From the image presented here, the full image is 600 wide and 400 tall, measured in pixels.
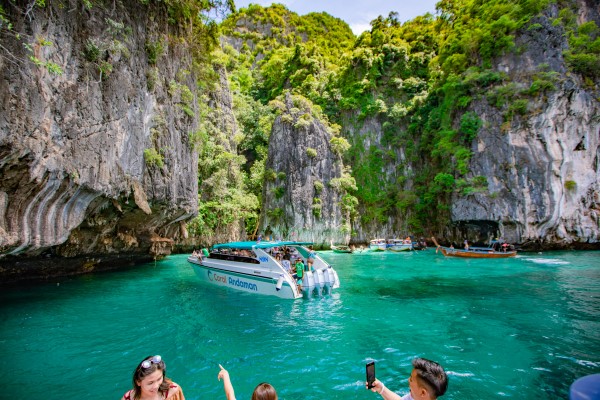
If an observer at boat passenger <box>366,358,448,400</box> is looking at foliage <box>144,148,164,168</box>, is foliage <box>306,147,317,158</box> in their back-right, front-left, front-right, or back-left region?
front-right

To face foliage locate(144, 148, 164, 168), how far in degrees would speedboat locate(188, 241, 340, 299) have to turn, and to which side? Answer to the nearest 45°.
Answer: approximately 45° to its left

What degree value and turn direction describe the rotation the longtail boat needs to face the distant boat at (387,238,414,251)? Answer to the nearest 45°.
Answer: approximately 45° to its right

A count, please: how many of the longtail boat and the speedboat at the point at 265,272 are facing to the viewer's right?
0

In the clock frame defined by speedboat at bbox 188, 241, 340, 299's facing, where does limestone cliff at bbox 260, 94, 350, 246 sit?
The limestone cliff is roughly at 2 o'clock from the speedboat.

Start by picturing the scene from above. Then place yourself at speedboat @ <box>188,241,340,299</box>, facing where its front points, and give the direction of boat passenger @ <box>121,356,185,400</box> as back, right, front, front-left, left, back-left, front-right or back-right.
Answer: back-left

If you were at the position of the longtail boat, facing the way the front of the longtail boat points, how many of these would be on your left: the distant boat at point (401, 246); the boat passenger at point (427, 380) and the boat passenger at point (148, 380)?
2

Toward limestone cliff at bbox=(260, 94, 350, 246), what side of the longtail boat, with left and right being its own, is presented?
front

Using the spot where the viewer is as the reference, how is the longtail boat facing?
facing to the left of the viewer

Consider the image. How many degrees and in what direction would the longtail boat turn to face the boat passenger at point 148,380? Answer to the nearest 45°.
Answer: approximately 90° to its left

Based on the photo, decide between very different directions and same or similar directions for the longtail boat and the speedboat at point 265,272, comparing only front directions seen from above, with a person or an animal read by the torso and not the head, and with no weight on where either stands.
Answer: same or similar directions

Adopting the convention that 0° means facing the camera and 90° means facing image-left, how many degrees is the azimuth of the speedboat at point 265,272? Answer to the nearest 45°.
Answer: approximately 135°
